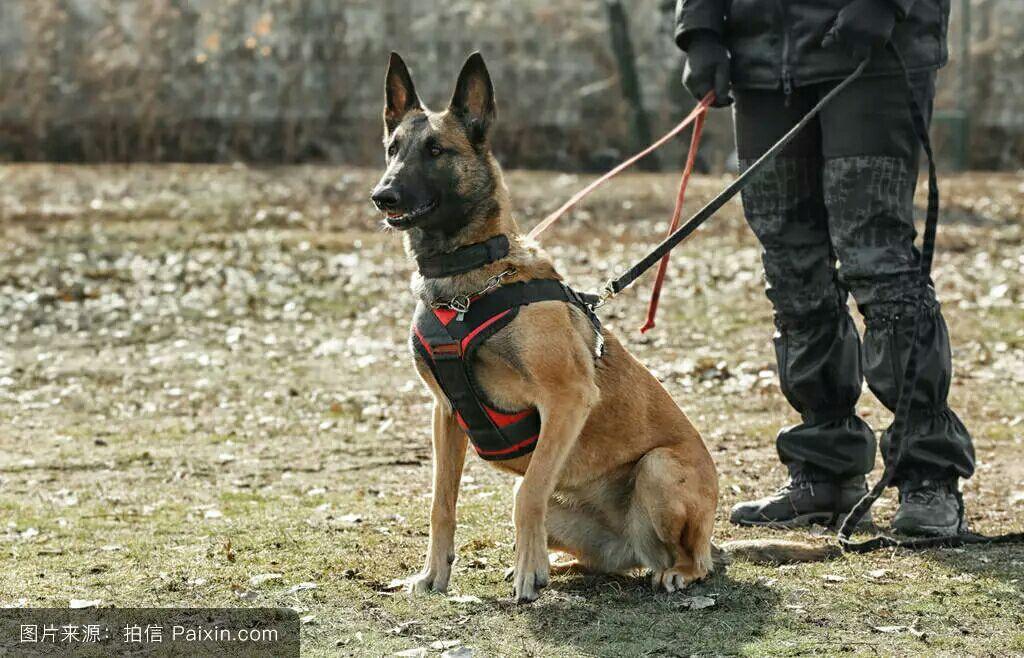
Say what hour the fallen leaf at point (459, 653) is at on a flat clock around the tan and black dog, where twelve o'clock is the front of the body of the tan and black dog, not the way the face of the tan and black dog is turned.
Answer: The fallen leaf is roughly at 11 o'clock from the tan and black dog.

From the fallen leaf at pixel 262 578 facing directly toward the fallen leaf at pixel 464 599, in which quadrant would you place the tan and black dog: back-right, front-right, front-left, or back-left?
front-left

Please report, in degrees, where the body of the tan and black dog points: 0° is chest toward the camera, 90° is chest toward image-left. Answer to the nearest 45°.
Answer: approximately 45°

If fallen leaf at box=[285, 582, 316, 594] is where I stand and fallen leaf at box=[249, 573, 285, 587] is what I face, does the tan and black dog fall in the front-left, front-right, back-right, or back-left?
back-right

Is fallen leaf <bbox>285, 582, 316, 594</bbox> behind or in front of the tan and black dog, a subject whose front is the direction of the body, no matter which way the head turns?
in front

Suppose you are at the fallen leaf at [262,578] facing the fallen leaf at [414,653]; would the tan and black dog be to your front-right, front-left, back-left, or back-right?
front-left
